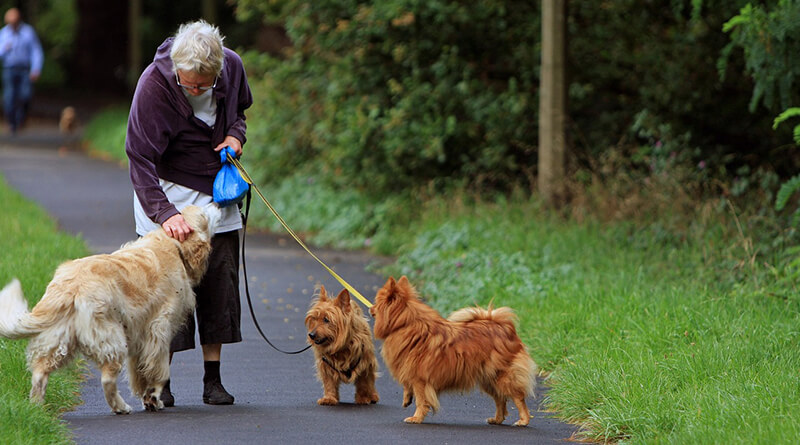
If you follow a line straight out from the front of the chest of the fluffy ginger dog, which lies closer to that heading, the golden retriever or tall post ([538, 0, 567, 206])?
the golden retriever

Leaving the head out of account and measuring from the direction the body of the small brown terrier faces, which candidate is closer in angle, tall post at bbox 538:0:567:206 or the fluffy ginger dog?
the fluffy ginger dog

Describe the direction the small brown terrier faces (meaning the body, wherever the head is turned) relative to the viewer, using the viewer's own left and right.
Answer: facing the viewer

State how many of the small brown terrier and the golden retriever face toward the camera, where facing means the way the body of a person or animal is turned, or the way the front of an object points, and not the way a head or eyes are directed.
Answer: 1

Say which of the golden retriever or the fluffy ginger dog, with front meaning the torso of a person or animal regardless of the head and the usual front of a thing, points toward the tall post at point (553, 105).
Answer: the golden retriever

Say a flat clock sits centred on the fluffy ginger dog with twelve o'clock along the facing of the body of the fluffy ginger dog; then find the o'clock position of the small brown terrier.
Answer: The small brown terrier is roughly at 1 o'clock from the fluffy ginger dog.

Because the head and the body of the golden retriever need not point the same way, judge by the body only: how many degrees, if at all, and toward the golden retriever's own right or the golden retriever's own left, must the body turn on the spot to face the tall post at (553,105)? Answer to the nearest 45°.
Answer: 0° — it already faces it

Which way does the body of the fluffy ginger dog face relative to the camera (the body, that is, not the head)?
to the viewer's left

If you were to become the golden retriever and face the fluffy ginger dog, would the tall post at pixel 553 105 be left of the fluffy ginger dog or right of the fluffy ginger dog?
left

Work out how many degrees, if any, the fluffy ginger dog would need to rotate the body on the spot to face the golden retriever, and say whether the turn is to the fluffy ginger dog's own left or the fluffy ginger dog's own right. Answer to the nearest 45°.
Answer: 0° — it already faces it

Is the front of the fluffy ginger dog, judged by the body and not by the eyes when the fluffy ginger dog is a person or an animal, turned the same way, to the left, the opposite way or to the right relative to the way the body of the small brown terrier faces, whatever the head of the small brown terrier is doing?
to the right

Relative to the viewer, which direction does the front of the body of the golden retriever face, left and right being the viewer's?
facing away from the viewer and to the right of the viewer

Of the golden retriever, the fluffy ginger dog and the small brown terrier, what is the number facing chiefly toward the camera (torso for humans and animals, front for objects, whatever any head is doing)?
1
